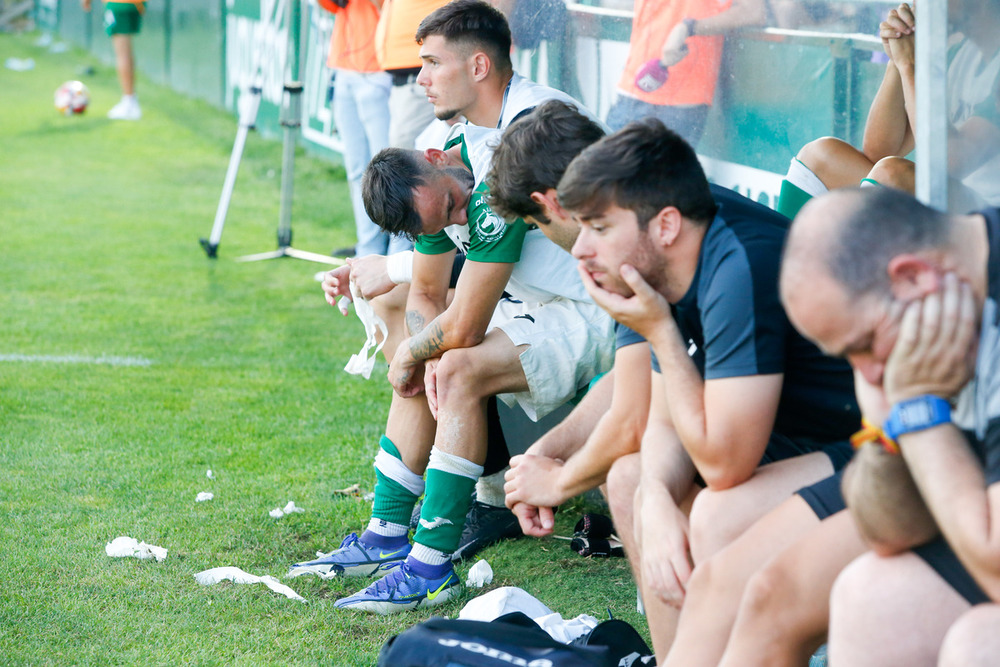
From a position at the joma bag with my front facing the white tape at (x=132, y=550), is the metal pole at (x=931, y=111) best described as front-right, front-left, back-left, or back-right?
back-right

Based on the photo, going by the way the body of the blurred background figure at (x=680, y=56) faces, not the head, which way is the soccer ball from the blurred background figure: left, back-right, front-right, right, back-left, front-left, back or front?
right

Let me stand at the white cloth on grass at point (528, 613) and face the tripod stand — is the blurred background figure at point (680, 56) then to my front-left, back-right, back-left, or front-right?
front-right

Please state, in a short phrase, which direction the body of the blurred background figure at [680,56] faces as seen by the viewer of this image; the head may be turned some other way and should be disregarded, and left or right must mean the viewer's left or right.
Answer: facing the viewer and to the left of the viewer

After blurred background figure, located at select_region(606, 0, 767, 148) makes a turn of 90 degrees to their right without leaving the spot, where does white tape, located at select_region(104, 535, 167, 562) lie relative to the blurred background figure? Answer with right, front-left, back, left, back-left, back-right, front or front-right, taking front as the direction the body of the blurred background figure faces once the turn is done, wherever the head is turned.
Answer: left

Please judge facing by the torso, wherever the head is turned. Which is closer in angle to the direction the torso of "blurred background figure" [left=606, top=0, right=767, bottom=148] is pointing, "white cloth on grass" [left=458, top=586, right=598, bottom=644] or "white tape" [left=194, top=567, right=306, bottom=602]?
the white tape

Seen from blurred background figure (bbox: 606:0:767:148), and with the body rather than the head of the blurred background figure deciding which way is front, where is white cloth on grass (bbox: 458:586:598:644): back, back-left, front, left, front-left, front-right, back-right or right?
front-left

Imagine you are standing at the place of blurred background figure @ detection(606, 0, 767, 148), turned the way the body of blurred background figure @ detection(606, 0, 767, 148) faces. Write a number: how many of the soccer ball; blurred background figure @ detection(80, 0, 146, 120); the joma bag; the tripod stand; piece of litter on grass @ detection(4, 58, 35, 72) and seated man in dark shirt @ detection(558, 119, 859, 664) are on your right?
4

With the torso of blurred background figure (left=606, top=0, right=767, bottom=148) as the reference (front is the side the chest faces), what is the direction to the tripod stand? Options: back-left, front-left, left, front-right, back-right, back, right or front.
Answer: right

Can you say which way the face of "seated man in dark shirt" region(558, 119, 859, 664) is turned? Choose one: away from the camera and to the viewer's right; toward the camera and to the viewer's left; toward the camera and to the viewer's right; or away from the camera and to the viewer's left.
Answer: toward the camera and to the viewer's left

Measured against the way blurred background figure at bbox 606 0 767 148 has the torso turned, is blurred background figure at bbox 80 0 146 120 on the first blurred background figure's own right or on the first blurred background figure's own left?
on the first blurred background figure's own right

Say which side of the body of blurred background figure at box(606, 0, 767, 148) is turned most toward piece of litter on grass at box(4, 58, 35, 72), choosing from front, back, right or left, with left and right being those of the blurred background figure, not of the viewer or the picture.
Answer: right

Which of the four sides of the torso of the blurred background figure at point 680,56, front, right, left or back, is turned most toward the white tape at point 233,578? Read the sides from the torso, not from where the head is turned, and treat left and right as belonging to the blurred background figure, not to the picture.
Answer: front

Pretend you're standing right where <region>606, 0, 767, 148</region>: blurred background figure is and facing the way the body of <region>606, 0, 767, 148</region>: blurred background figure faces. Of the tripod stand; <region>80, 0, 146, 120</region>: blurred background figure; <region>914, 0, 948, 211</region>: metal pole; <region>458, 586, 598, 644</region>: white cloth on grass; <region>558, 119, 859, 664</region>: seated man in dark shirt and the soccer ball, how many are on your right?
3
